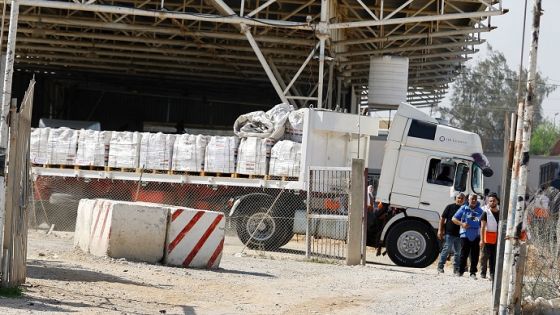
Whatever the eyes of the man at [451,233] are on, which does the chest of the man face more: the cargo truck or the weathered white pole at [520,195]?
the weathered white pole

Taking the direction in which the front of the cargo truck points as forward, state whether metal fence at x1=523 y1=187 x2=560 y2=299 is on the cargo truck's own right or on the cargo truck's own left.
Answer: on the cargo truck's own right

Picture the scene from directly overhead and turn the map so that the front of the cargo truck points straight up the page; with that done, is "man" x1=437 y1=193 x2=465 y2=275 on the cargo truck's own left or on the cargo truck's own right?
on the cargo truck's own right

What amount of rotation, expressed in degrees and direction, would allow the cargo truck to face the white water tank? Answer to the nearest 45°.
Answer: approximately 90° to its left

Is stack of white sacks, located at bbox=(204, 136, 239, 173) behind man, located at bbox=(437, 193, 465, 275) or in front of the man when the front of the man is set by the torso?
behind

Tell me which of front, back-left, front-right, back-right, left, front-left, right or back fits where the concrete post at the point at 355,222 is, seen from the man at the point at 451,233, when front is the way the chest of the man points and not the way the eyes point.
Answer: back-right

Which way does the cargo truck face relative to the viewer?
to the viewer's right

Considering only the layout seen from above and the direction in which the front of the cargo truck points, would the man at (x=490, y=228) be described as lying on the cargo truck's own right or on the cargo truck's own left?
on the cargo truck's own right

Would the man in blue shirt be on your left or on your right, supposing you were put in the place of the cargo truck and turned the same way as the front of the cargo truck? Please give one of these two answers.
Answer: on your right

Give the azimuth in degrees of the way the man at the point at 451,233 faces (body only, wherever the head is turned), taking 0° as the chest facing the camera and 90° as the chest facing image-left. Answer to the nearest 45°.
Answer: approximately 315°

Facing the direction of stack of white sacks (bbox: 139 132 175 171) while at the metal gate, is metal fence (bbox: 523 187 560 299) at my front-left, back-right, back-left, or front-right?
back-left
